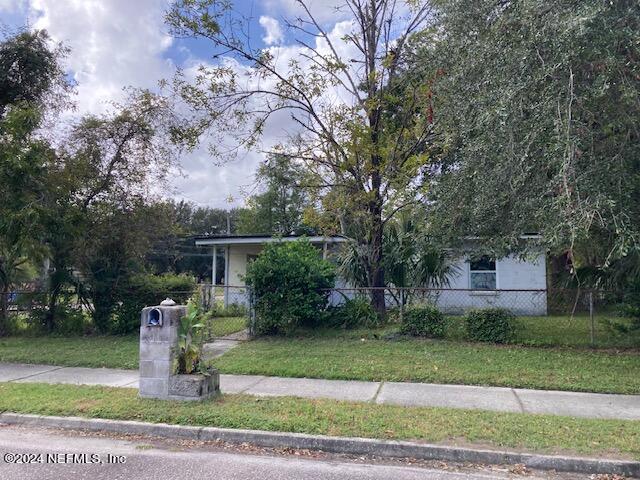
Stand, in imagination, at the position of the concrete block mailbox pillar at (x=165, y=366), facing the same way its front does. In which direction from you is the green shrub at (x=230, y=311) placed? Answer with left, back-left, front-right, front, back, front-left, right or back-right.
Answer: back-right

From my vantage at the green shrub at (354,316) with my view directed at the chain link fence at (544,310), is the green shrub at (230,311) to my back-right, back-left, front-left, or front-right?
back-left

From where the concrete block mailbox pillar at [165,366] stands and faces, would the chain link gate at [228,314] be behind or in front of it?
behind

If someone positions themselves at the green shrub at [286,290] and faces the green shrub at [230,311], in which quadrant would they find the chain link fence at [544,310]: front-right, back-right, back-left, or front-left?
back-right

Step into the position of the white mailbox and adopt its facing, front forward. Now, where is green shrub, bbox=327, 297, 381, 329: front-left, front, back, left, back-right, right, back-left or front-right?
back

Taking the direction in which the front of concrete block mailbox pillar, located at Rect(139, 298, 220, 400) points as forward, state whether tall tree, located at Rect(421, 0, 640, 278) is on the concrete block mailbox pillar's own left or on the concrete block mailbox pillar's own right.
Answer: on the concrete block mailbox pillar's own left

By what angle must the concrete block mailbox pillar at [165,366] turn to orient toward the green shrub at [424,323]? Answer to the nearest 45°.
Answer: approximately 180°

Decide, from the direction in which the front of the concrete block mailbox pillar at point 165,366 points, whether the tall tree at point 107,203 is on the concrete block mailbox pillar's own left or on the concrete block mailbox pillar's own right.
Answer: on the concrete block mailbox pillar's own right

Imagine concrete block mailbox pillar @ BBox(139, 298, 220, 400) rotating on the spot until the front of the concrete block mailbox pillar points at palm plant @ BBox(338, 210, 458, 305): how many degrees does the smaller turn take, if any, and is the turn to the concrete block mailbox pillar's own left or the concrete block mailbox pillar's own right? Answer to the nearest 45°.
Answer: approximately 180°

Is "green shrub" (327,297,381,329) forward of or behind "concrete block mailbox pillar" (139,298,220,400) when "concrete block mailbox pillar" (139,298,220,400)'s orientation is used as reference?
behind

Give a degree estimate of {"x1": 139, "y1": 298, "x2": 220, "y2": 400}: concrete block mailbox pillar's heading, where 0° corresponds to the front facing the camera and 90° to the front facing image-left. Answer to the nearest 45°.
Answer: approximately 45°
